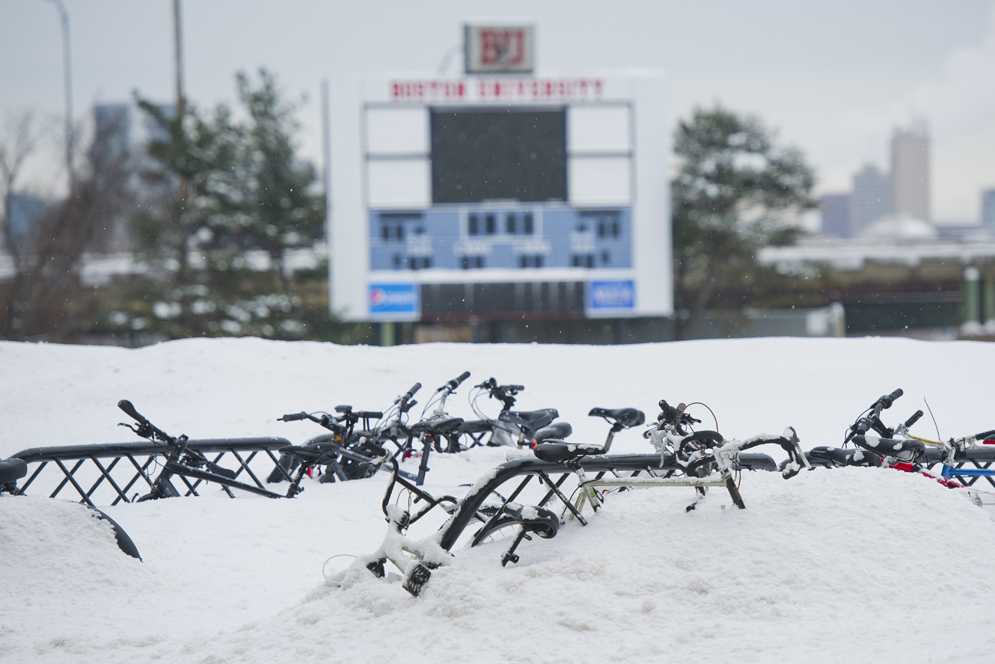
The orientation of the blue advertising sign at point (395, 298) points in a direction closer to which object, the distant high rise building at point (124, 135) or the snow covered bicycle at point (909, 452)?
the snow covered bicycle

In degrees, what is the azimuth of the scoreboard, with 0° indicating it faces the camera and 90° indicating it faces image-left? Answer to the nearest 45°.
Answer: approximately 0°

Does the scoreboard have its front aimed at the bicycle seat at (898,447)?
yes

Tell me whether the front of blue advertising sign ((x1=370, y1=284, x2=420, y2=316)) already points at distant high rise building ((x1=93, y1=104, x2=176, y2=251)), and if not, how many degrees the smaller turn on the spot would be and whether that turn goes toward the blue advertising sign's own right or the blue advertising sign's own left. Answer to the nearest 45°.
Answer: approximately 135° to the blue advertising sign's own right

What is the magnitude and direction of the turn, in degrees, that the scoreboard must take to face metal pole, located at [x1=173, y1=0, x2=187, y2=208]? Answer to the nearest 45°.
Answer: approximately 135° to its right

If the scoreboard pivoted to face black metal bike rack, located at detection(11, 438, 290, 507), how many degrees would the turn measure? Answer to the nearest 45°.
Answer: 0° — it already faces it
